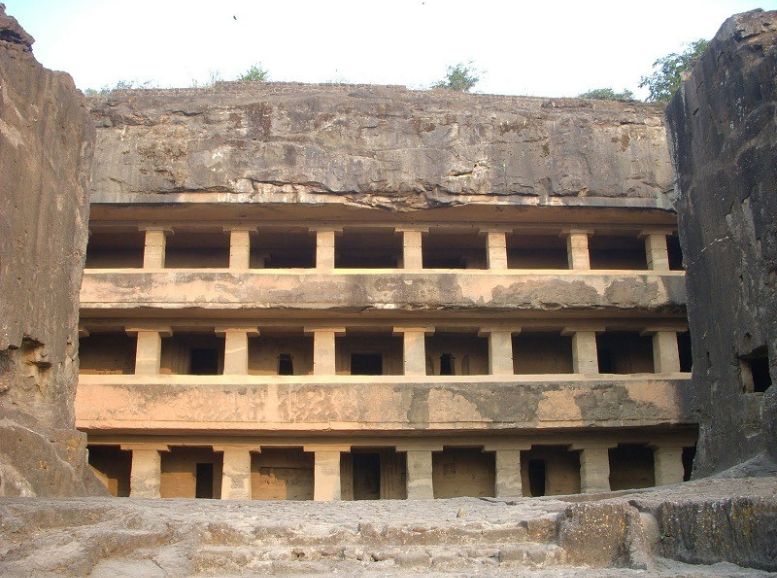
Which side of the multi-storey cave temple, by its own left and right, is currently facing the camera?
front
